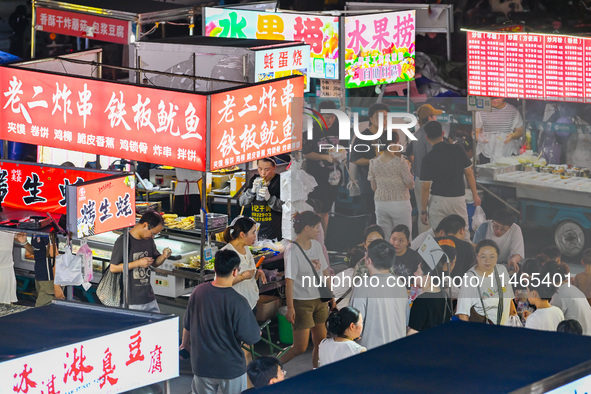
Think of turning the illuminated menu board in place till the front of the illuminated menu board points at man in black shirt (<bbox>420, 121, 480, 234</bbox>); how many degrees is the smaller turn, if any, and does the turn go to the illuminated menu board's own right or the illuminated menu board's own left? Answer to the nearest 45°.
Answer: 0° — it already faces them

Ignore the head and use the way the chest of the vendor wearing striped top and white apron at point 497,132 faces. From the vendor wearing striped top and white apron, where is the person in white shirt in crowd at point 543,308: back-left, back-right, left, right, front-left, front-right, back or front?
front

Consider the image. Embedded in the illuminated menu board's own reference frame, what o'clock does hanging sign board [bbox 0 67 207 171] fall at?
The hanging sign board is roughly at 2 o'clock from the illuminated menu board.

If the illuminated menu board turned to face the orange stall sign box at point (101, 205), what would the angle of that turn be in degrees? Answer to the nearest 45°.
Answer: approximately 45° to its right

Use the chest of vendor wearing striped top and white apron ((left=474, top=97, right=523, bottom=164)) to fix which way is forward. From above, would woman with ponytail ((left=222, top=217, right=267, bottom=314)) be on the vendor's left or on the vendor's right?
on the vendor's right

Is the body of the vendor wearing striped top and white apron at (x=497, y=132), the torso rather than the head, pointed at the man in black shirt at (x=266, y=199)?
no

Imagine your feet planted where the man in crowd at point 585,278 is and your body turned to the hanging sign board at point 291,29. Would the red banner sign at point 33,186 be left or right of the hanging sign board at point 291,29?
left

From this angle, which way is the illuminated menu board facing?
toward the camera

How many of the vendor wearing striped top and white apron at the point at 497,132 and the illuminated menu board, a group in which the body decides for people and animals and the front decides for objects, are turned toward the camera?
2

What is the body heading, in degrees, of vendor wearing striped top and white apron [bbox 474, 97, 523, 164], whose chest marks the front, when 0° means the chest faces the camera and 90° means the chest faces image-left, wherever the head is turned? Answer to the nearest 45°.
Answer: approximately 0°

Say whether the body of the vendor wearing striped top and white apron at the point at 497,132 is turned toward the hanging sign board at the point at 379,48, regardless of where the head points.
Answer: no

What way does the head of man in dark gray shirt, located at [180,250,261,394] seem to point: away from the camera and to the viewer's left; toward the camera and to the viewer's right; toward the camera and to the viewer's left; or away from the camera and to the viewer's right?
away from the camera and to the viewer's right

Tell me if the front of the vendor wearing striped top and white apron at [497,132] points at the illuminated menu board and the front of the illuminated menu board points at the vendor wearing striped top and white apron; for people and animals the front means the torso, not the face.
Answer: no

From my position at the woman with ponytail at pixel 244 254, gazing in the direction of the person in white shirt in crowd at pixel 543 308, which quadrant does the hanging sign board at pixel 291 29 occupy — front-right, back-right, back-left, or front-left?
back-left
